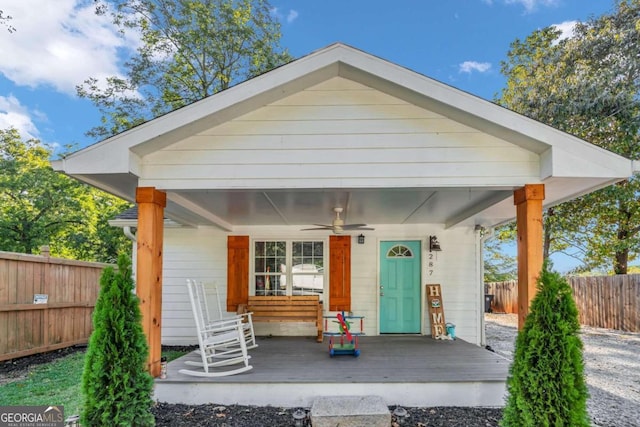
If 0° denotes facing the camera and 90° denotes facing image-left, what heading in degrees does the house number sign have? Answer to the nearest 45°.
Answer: approximately 0°

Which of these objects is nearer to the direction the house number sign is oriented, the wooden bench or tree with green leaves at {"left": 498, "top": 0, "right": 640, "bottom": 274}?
the wooden bench

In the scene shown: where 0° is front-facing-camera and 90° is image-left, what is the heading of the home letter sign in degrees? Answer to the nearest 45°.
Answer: approximately 0°

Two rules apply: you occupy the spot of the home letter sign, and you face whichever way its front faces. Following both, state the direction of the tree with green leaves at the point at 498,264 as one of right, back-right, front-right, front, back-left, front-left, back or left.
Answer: back

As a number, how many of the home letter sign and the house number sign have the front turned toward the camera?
2

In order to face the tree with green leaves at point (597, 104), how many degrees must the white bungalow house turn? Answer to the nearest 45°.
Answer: approximately 135° to its left
